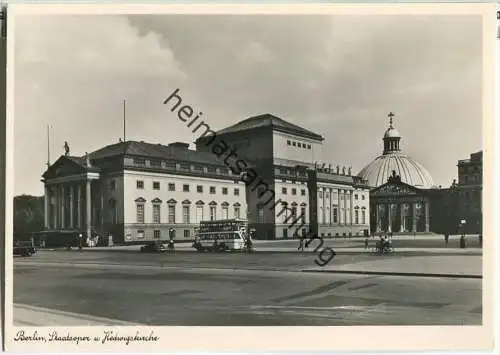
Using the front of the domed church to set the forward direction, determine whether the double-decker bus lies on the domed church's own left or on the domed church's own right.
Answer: on the domed church's own right

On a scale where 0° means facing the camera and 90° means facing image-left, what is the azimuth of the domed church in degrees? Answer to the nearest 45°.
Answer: approximately 0°

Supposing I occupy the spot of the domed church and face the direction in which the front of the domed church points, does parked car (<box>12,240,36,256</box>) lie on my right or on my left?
on my right

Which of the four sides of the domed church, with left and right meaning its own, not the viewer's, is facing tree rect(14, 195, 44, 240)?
right
